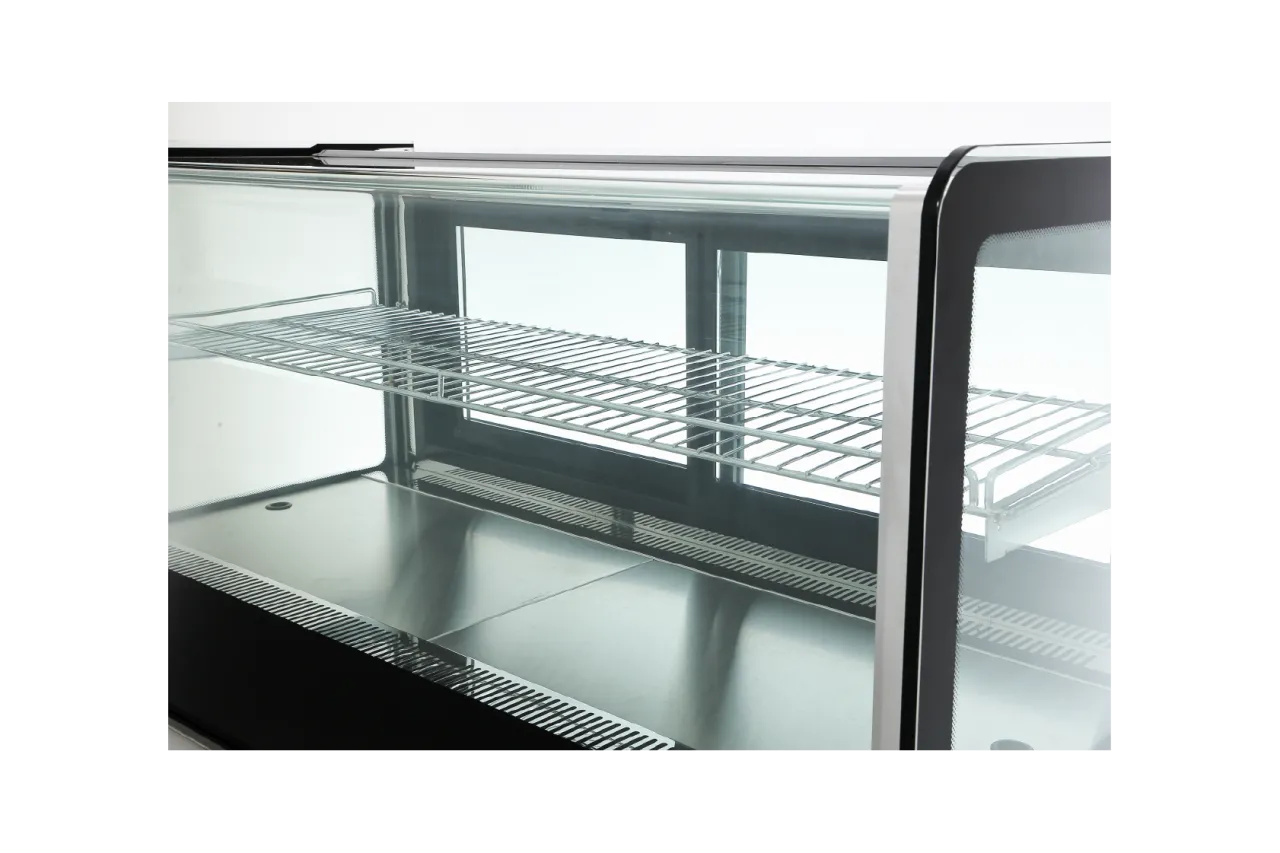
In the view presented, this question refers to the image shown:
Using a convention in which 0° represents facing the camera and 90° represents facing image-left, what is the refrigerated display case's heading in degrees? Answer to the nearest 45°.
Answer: approximately 45°
